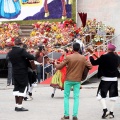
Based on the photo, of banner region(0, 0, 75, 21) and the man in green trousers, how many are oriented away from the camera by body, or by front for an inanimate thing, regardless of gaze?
1

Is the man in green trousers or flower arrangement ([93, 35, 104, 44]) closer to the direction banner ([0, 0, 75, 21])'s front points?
the man in green trousers

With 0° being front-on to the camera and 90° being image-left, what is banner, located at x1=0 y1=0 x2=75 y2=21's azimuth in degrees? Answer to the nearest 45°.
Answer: approximately 0°

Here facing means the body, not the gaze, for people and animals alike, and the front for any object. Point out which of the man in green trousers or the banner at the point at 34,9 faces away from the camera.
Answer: the man in green trousers

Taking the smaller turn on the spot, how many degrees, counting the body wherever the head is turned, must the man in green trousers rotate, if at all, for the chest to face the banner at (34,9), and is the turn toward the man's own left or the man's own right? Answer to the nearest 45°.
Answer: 0° — they already face it

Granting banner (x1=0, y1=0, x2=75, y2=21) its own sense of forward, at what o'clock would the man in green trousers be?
The man in green trousers is roughly at 12 o'clock from the banner.

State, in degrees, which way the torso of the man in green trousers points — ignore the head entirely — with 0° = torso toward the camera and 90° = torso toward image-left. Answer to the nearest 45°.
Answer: approximately 180°

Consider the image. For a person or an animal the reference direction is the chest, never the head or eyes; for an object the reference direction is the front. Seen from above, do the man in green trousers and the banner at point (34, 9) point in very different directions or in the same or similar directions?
very different directions

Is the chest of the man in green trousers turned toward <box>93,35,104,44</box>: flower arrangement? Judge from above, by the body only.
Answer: yes
